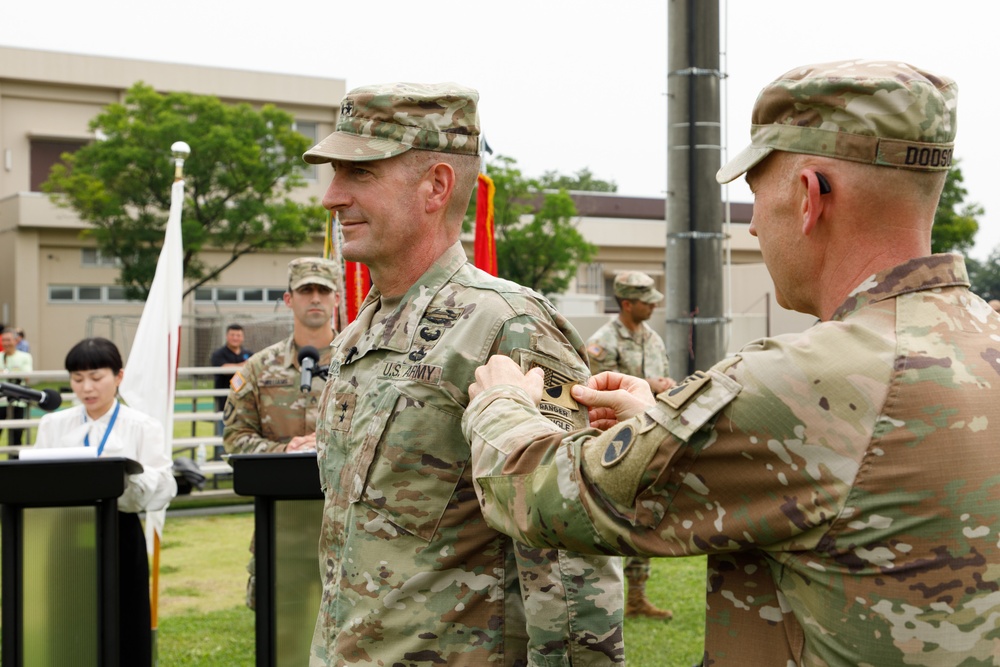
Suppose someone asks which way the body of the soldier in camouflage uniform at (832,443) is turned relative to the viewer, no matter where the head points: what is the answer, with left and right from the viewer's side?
facing away from the viewer and to the left of the viewer

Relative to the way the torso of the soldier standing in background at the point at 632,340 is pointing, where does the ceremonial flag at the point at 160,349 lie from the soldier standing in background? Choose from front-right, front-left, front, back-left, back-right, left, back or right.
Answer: right

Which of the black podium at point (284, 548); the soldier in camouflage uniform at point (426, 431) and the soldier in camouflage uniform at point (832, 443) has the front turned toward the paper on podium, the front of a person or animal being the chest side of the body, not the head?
the soldier in camouflage uniform at point (832, 443)

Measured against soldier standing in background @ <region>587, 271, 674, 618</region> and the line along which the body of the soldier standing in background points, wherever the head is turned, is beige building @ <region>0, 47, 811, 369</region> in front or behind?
behind

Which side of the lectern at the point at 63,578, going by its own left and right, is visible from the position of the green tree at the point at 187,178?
back

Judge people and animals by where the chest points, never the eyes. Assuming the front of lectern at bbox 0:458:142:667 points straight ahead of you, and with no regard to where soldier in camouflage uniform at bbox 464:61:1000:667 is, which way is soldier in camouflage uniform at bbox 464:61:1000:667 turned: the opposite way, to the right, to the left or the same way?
the opposite way

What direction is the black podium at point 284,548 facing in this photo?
toward the camera

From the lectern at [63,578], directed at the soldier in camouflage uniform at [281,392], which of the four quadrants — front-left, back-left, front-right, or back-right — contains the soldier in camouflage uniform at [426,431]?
back-right

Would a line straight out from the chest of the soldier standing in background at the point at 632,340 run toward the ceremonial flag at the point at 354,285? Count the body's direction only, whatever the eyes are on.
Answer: no

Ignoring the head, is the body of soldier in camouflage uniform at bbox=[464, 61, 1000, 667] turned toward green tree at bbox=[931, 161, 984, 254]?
no

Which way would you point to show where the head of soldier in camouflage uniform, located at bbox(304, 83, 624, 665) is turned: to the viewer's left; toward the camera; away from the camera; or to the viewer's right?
to the viewer's left

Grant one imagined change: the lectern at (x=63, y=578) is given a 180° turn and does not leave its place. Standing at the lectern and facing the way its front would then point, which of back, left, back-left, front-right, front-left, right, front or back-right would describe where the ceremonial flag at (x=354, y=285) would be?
front-right

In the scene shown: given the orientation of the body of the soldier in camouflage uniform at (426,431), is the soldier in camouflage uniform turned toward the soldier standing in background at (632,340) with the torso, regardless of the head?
no

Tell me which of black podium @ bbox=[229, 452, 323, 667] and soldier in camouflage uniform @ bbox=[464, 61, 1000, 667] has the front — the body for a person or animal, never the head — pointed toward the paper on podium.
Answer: the soldier in camouflage uniform

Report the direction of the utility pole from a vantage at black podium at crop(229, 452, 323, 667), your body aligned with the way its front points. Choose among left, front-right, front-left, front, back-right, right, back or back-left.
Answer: back-left
